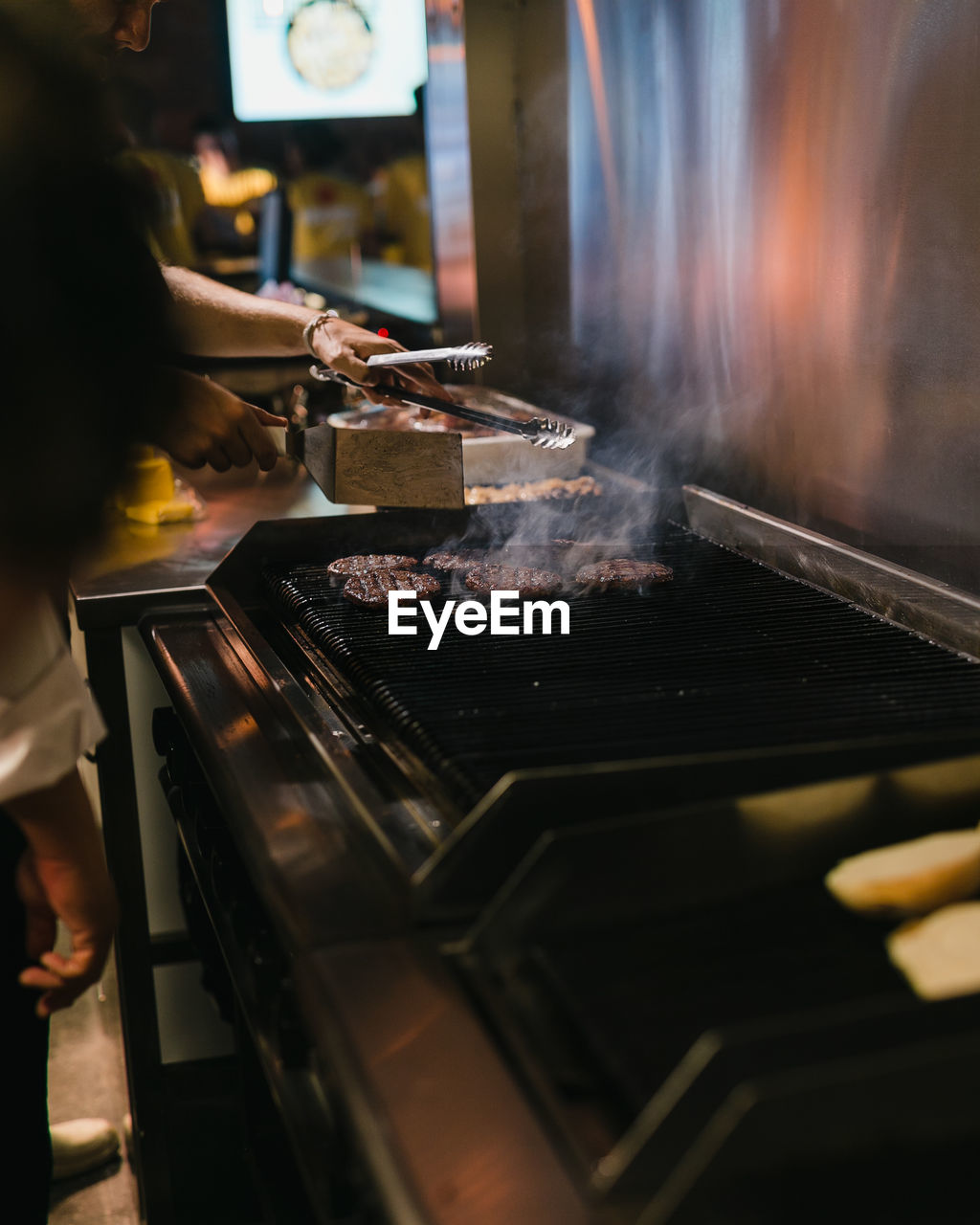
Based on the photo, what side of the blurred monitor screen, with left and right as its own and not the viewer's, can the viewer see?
front

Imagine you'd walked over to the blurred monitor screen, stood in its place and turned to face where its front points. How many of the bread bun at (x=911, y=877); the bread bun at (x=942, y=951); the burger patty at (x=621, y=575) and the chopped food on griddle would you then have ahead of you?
4

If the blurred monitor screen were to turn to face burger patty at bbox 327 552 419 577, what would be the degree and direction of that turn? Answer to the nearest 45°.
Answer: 0° — it already faces it

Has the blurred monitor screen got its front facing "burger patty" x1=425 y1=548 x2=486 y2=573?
yes

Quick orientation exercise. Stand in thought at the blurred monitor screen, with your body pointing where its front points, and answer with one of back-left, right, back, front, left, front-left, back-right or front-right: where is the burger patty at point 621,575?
front

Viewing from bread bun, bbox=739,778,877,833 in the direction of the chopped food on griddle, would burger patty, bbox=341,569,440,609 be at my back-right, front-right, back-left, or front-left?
front-left

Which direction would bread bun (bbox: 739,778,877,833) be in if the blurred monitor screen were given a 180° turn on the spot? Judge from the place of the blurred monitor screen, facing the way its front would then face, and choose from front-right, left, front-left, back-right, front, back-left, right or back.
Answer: back

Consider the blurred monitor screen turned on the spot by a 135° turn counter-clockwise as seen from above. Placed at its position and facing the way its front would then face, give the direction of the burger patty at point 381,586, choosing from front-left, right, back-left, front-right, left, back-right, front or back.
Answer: back-right

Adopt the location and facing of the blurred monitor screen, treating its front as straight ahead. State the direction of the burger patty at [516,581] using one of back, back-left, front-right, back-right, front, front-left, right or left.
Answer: front

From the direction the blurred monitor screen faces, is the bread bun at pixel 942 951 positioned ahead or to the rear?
ahead

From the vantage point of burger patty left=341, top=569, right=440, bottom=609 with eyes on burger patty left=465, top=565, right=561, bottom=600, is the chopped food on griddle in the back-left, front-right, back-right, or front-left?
front-left

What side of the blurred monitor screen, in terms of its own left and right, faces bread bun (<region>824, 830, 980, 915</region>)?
front

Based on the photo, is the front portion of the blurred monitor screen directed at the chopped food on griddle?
yes
